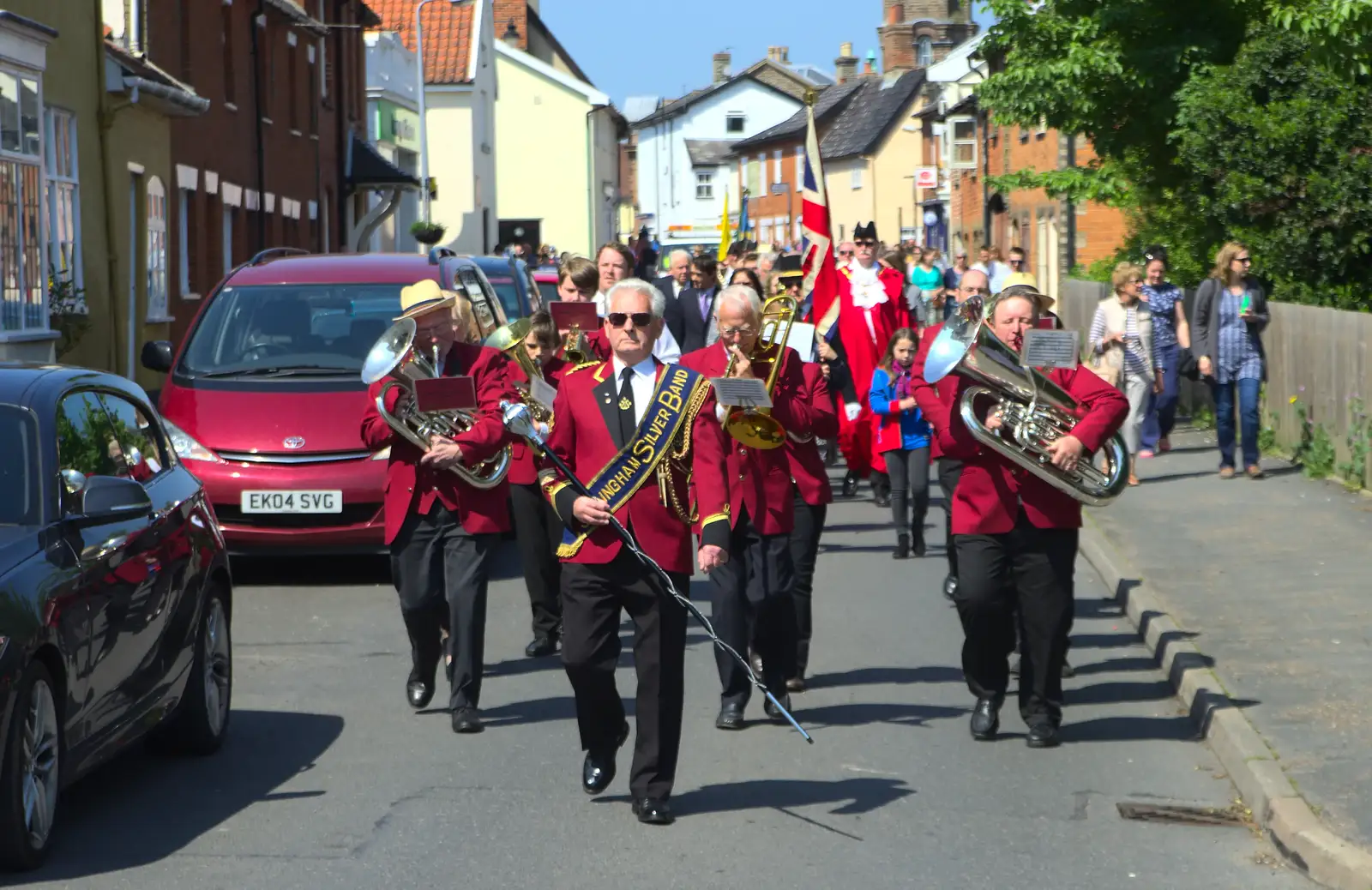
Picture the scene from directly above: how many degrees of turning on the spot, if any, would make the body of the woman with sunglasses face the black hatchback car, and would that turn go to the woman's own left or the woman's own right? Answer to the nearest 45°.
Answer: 0° — they already face it

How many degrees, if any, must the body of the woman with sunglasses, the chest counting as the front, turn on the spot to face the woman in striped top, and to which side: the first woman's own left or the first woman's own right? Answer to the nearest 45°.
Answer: approximately 90° to the first woman's own right

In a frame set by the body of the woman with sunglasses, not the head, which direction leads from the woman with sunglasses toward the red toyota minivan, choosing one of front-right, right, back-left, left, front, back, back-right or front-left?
front-right

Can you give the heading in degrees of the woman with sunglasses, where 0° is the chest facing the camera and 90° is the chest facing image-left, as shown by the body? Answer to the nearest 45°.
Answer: approximately 0°
